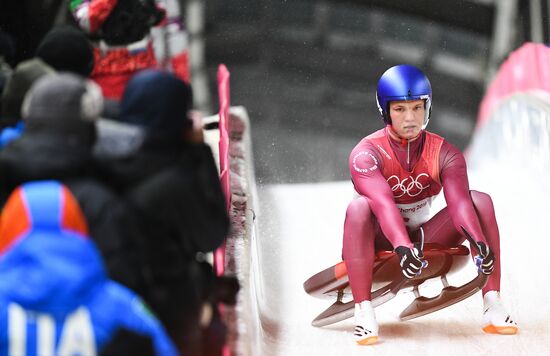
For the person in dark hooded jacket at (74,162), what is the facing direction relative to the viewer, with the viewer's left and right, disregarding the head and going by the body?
facing away from the viewer and to the right of the viewer

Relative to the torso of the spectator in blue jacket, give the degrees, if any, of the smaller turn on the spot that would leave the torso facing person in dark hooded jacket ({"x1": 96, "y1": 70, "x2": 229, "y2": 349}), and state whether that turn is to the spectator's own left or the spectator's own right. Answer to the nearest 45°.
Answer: approximately 45° to the spectator's own right

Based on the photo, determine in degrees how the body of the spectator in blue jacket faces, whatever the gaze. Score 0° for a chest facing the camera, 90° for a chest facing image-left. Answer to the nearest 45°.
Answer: approximately 180°
